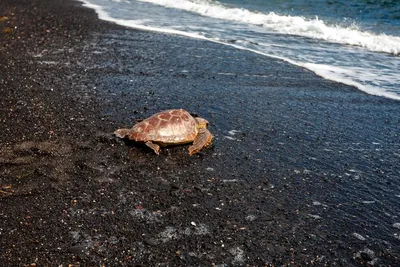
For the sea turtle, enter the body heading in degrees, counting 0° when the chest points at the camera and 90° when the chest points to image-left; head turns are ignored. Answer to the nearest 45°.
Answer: approximately 270°
